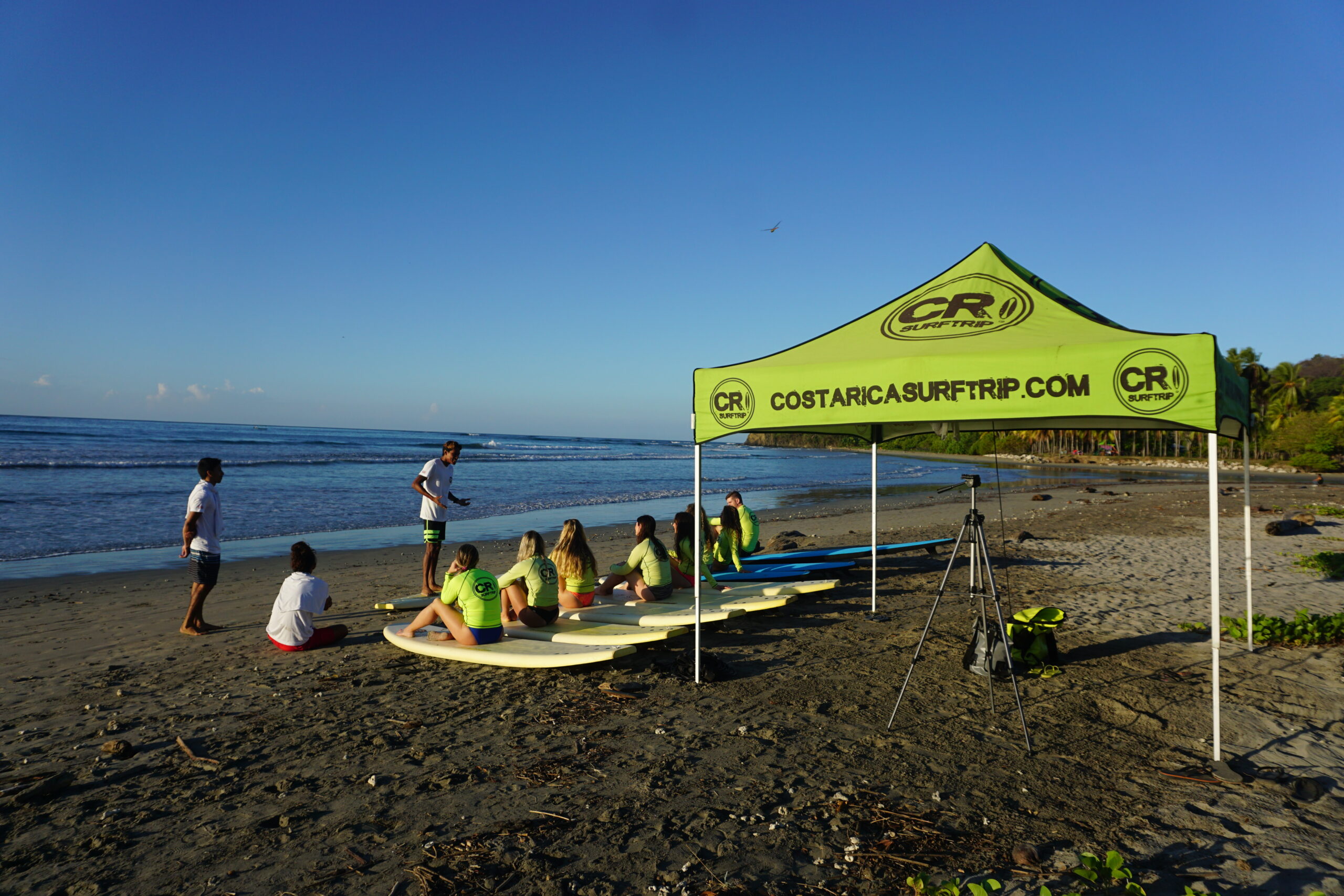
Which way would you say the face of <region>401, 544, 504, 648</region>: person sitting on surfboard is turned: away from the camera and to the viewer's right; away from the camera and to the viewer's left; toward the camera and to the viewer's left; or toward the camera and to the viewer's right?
away from the camera and to the viewer's left

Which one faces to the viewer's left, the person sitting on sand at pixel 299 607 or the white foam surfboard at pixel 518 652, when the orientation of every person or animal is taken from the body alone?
the white foam surfboard

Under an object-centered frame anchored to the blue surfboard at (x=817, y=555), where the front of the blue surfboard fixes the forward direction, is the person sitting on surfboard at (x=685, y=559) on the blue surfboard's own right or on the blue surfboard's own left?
on the blue surfboard's own left

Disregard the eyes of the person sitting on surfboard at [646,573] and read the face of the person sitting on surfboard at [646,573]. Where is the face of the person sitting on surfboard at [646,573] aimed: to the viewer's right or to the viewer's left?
to the viewer's left

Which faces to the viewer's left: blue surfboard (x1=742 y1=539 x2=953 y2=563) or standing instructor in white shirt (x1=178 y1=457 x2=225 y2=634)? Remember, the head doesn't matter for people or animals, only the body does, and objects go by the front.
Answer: the blue surfboard

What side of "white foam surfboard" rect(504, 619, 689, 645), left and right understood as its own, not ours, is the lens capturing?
left

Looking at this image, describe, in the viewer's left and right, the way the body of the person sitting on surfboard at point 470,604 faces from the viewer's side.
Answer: facing away from the viewer and to the left of the viewer

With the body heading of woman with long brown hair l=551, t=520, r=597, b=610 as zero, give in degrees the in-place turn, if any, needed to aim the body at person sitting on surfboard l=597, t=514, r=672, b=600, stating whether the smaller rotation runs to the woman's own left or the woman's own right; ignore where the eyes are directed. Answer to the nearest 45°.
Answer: approximately 90° to the woman's own right

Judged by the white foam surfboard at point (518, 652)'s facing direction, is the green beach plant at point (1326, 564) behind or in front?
behind

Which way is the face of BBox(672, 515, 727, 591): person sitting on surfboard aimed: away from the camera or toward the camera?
away from the camera
